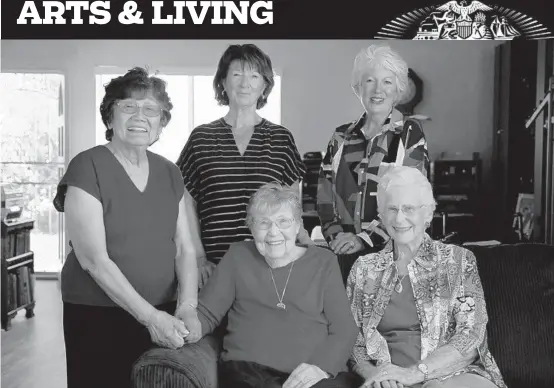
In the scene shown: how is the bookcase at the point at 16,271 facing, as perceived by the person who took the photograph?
facing the viewer and to the right of the viewer

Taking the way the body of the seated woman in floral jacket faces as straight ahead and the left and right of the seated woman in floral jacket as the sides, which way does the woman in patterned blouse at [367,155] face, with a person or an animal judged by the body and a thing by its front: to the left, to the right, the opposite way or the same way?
the same way

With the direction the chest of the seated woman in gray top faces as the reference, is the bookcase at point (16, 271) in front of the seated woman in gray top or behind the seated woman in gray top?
behind

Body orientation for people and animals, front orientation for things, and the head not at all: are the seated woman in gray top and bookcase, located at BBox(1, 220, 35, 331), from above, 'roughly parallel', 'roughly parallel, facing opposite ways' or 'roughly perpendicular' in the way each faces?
roughly perpendicular

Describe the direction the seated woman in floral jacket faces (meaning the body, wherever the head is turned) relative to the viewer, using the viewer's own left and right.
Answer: facing the viewer and to the left of the viewer

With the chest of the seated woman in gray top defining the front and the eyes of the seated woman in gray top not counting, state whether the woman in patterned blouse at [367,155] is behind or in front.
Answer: behind

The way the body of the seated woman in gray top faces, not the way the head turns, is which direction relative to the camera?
toward the camera

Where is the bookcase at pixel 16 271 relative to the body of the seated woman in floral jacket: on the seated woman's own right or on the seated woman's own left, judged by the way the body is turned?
on the seated woman's own right

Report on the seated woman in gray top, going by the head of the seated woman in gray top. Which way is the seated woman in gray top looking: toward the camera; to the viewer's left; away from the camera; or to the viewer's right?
toward the camera

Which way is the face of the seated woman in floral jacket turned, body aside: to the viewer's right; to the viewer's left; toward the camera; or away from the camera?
toward the camera

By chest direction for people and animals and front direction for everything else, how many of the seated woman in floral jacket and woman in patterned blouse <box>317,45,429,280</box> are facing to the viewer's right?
0

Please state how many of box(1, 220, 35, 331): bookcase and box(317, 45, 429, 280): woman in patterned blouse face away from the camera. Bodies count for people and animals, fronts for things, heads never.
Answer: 0

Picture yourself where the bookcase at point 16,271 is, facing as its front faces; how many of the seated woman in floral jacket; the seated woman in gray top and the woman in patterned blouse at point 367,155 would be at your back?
0

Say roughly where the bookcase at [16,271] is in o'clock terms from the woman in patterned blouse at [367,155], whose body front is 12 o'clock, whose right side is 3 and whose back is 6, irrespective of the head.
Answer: The bookcase is roughly at 3 o'clock from the woman in patterned blouse.

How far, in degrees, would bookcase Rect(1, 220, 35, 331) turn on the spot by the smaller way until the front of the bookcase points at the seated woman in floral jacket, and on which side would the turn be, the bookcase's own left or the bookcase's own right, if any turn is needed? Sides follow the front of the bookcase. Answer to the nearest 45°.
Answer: approximately 45° to the bookcase's own right

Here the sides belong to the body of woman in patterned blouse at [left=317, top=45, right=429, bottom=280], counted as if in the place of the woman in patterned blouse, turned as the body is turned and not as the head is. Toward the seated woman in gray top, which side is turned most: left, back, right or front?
front
